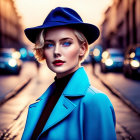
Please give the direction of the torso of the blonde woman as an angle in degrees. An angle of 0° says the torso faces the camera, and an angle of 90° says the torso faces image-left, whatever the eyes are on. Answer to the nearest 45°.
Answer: approximately 45°

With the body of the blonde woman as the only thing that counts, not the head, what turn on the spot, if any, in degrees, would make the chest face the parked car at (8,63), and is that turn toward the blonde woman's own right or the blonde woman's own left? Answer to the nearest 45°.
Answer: approximately 135° to the blonde woman's own right

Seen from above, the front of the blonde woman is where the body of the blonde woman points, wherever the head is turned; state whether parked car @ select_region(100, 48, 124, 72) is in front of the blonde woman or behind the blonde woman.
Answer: behind
